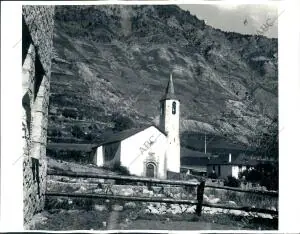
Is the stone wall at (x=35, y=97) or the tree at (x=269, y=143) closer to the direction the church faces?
the stone wall

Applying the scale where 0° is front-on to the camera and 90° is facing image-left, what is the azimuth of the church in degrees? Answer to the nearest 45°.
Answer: approximately 315°
